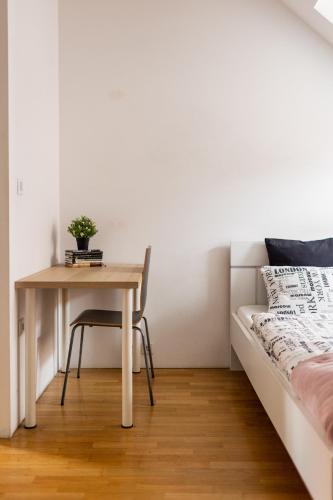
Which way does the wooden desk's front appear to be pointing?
to the viewer's right

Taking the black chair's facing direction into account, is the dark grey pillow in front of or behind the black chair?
behind

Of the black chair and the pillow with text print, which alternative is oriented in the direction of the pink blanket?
the pillow with text print

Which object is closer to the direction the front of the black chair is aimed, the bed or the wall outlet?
the wall outlet

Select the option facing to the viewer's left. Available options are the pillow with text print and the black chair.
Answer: the black chair

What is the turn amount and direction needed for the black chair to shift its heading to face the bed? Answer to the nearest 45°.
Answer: approximately 135° to its left

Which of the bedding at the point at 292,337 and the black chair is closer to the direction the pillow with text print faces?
the bedding

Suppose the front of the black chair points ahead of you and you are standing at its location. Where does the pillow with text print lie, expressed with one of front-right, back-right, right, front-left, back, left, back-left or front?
back

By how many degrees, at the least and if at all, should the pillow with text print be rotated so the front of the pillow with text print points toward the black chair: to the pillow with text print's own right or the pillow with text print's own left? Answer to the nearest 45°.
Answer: approximately 45° to the pillow with text print's own right

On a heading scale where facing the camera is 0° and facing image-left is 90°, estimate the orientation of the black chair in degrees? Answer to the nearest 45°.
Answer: approximately 90°
